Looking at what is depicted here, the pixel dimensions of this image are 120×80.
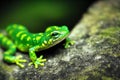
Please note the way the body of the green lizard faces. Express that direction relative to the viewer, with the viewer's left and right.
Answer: facing to the right of the viewer
